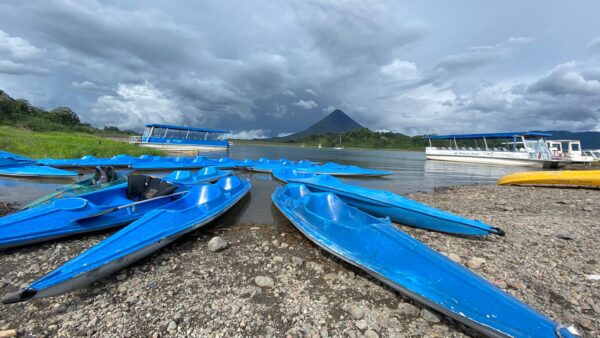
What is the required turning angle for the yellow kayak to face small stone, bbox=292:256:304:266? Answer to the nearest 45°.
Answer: approximately 90° to its left

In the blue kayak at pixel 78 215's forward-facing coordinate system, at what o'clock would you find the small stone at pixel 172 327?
The small stone is roughly at 10 o'clock from the blue kayak.

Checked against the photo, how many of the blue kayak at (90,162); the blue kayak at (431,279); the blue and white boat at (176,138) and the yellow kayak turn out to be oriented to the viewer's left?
3

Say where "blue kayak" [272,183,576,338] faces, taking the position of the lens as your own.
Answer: facing the viewer and to the right of the viewer

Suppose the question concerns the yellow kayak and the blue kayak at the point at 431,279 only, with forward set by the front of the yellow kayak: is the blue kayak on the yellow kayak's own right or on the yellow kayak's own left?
on the yellow kayak's own left

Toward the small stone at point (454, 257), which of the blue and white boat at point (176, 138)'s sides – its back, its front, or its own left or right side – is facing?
left

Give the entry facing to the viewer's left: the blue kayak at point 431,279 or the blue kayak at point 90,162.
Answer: the blue kayak at point 90,162

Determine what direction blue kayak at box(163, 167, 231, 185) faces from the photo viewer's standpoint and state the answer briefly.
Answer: facing the viewer and to the left of the viewer

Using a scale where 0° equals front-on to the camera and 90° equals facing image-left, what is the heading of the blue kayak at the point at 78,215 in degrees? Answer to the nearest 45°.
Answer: approximately 45°

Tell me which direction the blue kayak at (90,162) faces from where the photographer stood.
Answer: facing to the left of the viewer

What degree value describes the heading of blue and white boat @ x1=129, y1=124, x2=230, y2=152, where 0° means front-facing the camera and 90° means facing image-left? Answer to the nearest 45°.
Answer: approximately 90°
